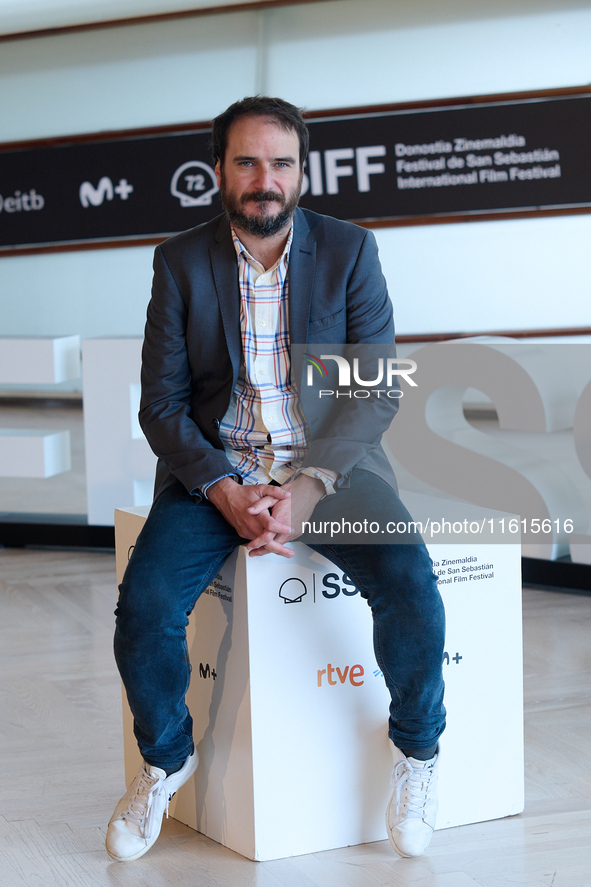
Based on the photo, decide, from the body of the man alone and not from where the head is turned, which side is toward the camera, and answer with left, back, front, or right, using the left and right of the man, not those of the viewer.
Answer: front

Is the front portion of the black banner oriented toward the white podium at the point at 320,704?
yes

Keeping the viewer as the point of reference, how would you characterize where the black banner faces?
facing the viewer

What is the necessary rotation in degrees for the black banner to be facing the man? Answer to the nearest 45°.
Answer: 0° — it already faces them

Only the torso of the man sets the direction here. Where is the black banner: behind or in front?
behind

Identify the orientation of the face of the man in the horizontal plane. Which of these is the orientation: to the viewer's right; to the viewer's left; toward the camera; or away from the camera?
toward the camera

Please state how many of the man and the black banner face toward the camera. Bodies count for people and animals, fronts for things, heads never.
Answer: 2

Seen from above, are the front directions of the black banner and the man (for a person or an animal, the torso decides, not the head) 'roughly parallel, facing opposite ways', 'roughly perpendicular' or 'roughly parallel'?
roughly parallel
